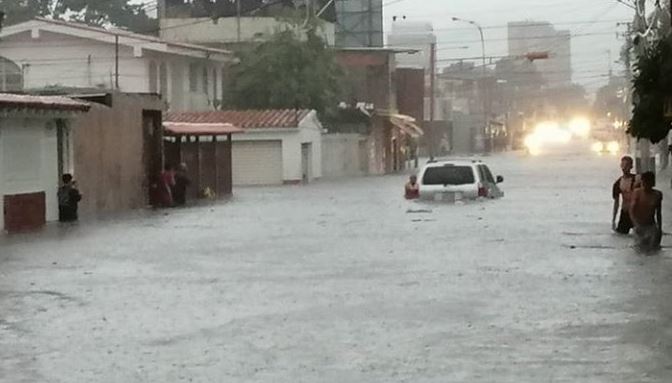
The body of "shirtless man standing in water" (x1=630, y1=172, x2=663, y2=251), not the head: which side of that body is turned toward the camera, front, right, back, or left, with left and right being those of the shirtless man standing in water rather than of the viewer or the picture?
back

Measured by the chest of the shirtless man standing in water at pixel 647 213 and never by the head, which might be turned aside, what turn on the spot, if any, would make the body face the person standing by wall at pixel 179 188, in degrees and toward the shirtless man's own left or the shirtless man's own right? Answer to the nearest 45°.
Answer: approximately 45° to the shirtless man's own left

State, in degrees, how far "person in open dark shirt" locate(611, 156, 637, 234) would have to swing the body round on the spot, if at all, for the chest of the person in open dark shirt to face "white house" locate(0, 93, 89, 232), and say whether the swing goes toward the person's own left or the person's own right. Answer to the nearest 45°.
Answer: approximately 90° to the person's own right

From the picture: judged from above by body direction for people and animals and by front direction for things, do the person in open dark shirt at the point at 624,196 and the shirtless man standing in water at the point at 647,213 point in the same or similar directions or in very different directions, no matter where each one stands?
very different directions

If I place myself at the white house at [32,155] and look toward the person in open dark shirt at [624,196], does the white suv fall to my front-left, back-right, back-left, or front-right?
front-left

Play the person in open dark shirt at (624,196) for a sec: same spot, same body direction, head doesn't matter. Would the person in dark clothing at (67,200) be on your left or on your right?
on your right

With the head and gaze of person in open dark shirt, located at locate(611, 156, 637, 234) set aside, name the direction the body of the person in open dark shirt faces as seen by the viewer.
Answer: toward the camera
